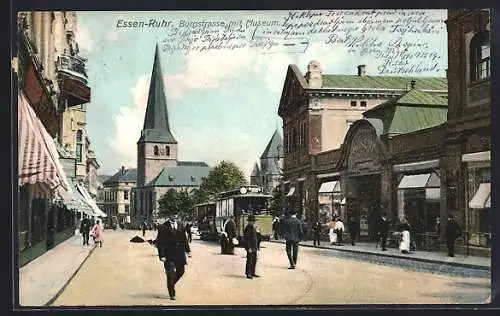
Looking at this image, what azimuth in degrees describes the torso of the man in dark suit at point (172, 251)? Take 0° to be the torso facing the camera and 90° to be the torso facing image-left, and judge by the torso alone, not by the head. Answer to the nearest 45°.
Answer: approximately 0°

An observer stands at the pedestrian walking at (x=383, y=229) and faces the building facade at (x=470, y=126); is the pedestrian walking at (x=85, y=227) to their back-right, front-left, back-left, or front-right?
back-right

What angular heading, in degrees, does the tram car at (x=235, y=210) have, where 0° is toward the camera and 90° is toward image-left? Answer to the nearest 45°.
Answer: approximately 315°

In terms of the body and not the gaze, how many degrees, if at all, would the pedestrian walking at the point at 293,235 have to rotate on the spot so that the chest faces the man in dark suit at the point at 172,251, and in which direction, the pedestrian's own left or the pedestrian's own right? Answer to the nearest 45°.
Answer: approximately 90° to the pedestrian's own left

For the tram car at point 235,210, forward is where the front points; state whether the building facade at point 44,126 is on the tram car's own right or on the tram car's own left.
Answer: on the tram car's own right

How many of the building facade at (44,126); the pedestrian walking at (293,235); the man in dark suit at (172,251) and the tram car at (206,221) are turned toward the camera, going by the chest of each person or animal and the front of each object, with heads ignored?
2

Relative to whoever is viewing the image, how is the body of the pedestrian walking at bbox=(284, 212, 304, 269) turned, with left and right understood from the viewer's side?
facing away from the viewer

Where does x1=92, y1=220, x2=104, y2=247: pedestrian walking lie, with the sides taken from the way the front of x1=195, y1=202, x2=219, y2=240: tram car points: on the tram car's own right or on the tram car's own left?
on the tram car's own right

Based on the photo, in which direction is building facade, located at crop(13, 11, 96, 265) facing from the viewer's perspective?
to the viewer's right

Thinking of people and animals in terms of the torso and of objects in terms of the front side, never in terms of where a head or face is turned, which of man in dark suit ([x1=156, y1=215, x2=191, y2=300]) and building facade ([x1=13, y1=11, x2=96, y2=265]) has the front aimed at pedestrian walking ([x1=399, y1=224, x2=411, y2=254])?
the building facade
